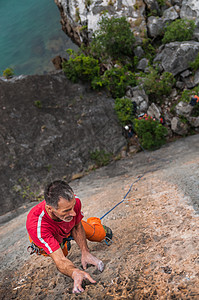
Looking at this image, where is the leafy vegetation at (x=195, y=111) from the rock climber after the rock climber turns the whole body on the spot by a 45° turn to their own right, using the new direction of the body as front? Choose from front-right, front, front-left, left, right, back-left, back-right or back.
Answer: back-left

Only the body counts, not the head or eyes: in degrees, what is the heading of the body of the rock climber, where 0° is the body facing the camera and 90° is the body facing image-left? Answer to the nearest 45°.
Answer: approximately 315°

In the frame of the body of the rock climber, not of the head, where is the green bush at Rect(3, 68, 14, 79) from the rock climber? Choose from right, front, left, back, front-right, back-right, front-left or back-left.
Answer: back-left
